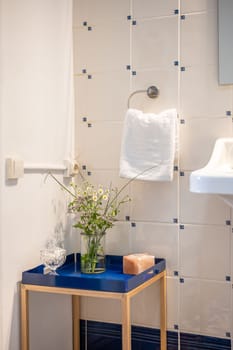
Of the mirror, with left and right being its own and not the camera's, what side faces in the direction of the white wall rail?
right

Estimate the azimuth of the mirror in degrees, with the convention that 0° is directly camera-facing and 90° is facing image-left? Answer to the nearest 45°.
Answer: approximately 0°
